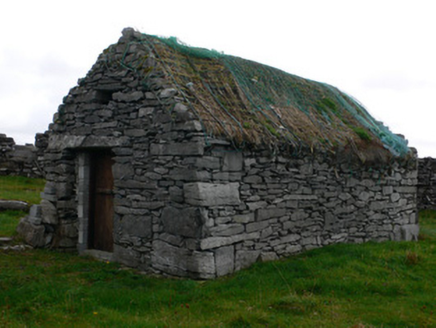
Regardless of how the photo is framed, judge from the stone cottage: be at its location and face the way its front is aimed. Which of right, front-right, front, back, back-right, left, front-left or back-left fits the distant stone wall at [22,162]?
right

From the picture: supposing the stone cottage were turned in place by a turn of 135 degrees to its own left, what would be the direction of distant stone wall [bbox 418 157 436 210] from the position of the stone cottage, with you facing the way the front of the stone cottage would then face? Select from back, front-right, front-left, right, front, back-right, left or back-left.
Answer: front-left

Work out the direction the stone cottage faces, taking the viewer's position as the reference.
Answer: facing the viewer and to the left of the viewer
